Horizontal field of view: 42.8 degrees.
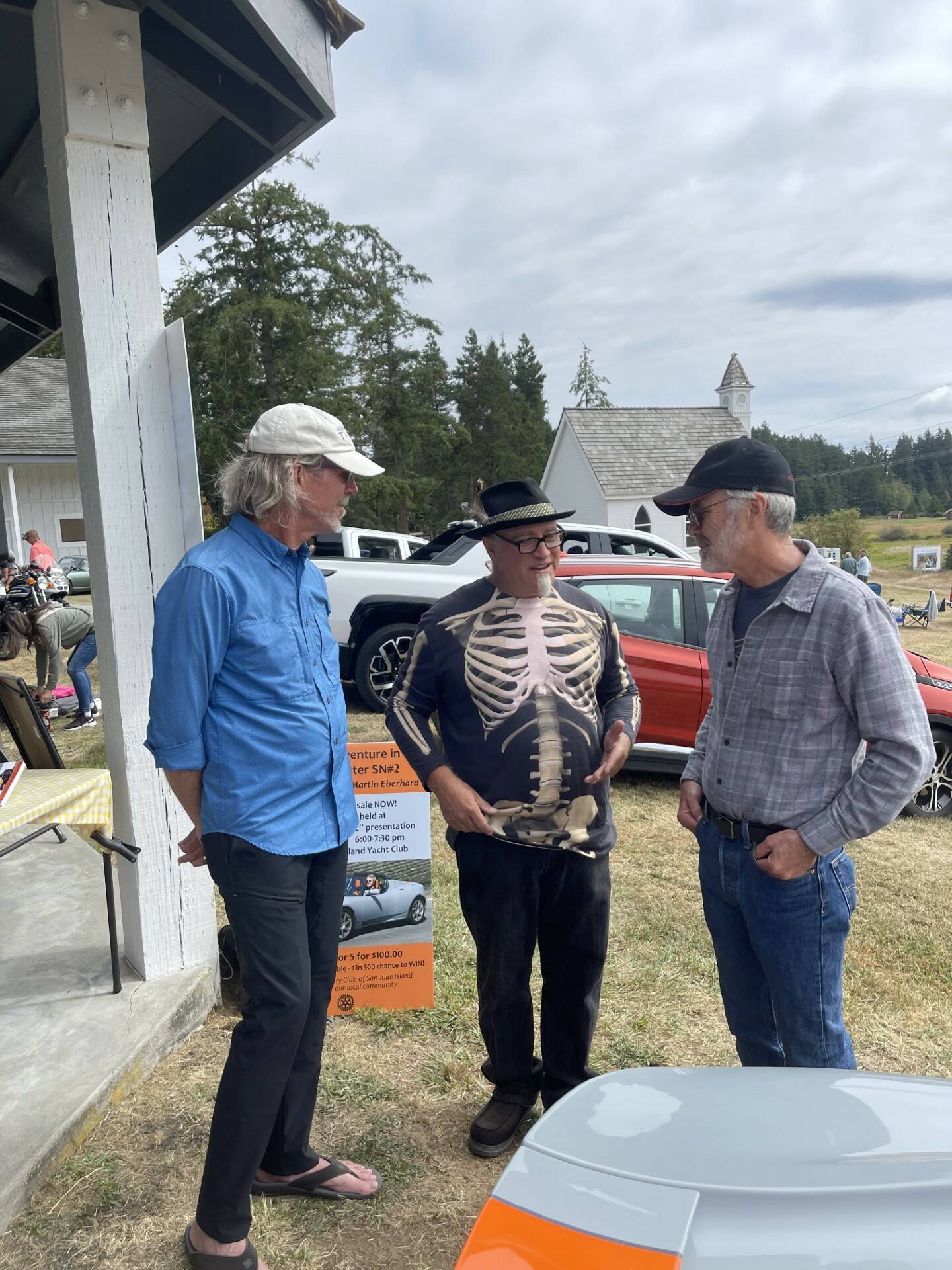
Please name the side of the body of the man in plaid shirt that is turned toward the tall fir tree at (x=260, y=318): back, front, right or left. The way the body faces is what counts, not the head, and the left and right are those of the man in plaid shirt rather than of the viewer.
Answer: right

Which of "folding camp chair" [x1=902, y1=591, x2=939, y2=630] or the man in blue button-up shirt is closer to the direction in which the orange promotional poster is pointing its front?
the man in blue button-up shirt

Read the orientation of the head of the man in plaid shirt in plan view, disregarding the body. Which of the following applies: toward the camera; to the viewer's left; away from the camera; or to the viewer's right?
to the viewer's left

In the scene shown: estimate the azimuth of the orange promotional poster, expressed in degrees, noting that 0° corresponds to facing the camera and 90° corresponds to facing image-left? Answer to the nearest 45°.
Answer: approximately 0°

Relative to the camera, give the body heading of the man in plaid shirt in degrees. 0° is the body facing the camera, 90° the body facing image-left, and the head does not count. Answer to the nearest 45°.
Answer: approximately 45°

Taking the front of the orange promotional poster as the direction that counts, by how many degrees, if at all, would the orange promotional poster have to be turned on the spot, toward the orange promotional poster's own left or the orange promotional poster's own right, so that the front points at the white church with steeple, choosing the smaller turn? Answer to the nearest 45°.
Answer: approximately 180°

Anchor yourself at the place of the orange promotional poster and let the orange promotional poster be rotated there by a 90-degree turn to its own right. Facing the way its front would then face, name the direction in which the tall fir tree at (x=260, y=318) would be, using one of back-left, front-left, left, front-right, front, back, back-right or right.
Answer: right

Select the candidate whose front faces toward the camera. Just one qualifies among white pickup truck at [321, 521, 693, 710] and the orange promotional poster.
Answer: the orange promotional poster

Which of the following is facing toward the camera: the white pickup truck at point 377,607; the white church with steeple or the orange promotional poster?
the orange promotional poster

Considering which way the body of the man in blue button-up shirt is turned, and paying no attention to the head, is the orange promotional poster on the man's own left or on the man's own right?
on the man's own left

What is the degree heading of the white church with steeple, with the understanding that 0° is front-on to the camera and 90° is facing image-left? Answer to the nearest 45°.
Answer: approximately 225°
